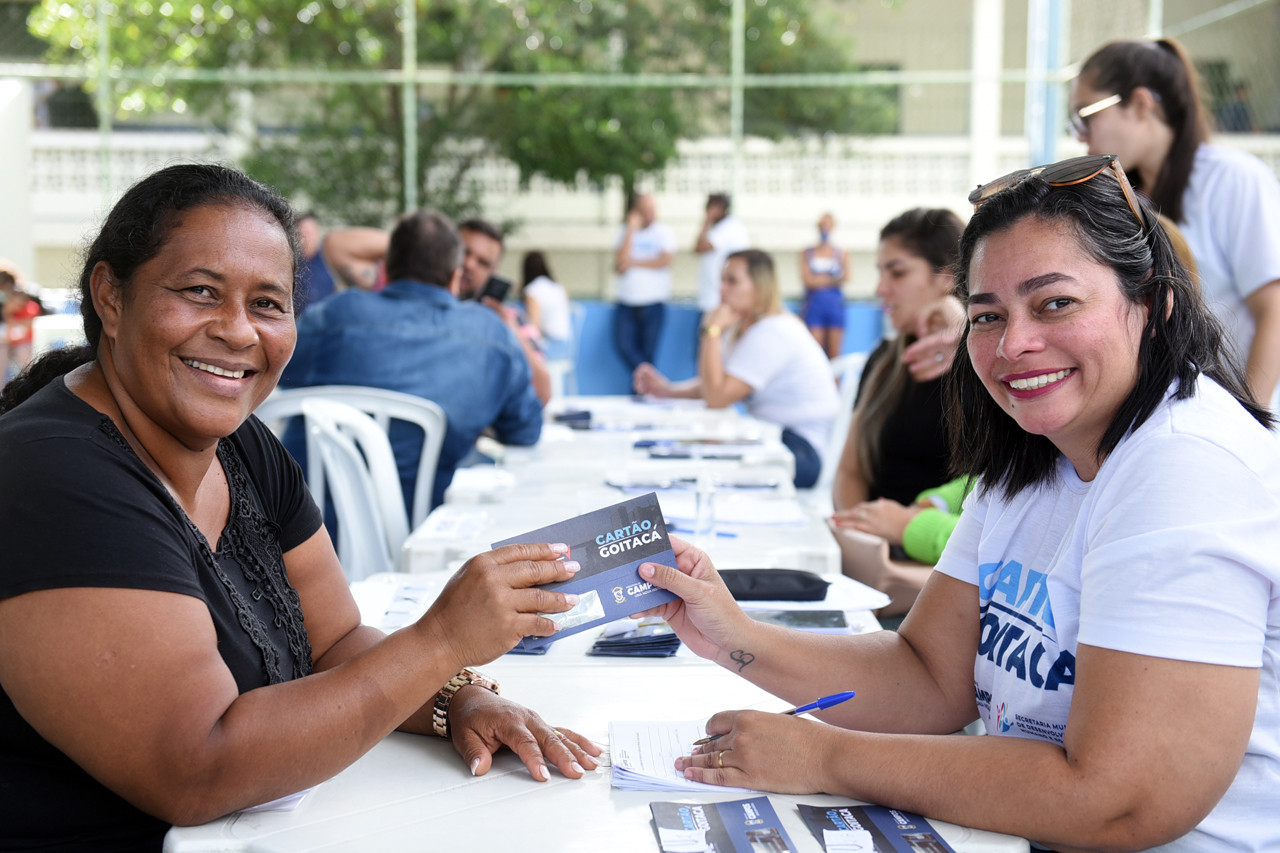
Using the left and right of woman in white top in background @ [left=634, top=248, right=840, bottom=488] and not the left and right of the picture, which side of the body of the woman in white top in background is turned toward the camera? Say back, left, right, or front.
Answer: left

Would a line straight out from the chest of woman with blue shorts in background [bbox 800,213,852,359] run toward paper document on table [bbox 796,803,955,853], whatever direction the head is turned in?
yes

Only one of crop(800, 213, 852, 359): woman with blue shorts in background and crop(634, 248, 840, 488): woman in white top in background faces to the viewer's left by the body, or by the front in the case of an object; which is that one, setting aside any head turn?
the woman in white top in background

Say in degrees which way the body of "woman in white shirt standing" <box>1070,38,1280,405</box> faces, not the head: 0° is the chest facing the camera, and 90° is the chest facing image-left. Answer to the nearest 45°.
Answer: approximately 90°

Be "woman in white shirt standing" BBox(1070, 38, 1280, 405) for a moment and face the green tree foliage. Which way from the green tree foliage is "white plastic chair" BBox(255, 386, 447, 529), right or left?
left

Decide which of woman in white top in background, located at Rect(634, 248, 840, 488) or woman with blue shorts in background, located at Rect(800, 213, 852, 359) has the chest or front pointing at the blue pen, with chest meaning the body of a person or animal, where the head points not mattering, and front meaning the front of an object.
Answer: the woman with blue shorts in background

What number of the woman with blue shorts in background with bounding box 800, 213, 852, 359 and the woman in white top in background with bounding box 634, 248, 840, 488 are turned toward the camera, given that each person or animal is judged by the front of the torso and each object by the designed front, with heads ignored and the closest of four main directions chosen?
1

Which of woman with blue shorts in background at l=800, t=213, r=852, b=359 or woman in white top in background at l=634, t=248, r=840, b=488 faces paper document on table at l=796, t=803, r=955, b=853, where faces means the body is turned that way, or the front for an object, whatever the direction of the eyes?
the woman with blue shorts in background

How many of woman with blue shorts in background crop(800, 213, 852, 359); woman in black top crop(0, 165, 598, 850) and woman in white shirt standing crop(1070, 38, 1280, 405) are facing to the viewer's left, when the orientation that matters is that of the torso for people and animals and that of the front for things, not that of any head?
1

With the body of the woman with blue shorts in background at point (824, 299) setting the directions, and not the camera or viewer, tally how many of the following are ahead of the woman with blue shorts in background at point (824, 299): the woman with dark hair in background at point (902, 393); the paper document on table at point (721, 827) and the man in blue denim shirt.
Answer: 3

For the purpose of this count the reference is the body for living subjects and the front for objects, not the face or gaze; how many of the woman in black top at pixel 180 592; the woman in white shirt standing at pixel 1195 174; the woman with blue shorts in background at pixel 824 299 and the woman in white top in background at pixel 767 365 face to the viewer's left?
2
